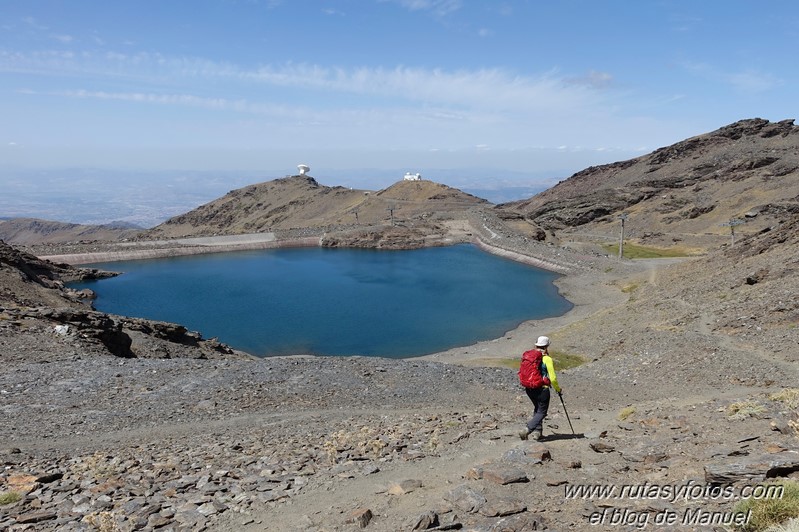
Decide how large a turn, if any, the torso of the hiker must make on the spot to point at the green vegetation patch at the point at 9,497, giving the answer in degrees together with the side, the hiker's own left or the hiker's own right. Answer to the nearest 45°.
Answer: approximately 180°

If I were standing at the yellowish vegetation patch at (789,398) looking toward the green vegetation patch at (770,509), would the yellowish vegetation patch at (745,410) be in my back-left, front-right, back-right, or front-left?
front-right

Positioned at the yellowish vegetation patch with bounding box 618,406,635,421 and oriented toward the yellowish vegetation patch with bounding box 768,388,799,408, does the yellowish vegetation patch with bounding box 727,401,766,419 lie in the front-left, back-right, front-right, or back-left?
front-right

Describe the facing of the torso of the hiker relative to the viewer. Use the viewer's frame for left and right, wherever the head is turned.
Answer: facing away from the viewer and to the right of the viewer

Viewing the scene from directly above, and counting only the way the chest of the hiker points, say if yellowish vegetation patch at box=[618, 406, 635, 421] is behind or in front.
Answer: in front

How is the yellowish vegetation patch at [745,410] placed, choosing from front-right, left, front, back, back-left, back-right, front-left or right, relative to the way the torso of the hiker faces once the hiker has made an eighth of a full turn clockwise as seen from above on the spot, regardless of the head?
front

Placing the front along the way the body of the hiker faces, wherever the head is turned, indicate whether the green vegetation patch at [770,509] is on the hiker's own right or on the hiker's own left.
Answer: on the hiker's own right

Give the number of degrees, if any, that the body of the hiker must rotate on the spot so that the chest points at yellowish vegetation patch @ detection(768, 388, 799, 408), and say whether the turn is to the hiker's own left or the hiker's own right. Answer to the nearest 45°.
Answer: approximately 45° to the hiker's own right

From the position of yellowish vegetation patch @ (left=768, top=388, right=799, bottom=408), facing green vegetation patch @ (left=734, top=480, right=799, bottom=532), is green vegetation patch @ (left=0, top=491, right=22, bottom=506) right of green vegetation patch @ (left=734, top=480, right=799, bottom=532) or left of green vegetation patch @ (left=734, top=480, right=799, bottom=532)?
right
